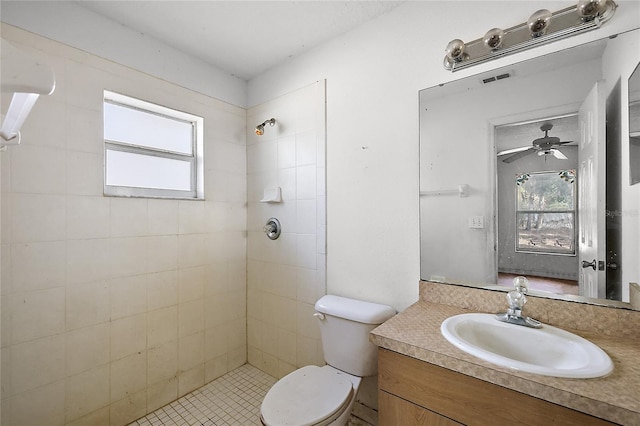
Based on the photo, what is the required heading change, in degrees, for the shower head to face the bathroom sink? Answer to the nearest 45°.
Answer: approximately 90° to its left

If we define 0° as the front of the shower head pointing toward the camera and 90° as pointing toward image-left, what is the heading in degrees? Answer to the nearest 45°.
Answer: approximately 45°

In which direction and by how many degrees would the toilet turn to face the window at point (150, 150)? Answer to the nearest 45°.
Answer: approximately 45° to its right

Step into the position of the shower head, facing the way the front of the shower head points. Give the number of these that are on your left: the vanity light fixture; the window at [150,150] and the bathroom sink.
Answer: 2

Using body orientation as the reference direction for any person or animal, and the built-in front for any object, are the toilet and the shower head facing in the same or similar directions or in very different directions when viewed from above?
same or similar directions

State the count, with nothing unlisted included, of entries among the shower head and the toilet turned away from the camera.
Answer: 0

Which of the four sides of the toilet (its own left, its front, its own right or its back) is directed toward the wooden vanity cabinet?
left

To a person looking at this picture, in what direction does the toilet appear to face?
facing the viewer and to the left of the viewer

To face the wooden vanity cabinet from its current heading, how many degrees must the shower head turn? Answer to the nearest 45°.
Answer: approximately 90° to its left

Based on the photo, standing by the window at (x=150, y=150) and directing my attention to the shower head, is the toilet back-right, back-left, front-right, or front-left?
front-right

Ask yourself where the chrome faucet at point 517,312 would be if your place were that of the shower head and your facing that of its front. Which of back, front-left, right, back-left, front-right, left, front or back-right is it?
left

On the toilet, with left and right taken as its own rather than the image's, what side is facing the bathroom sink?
left
